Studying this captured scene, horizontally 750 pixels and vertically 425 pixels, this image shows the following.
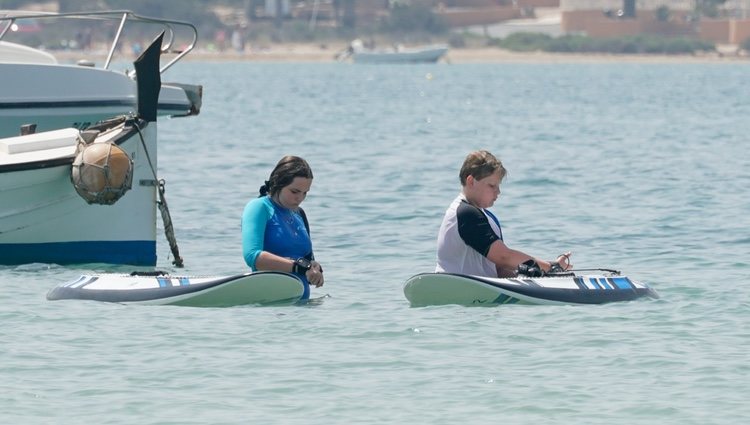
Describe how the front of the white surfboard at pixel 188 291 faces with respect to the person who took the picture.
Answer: facing to the right of the viewer

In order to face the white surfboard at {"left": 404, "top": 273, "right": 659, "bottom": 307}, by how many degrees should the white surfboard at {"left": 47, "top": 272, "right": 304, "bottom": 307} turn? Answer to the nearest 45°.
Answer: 0° — it already faces it

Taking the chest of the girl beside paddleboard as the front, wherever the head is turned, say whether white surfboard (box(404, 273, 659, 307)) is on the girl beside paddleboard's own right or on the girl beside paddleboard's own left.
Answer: on the girl beside paddleboard's own left
